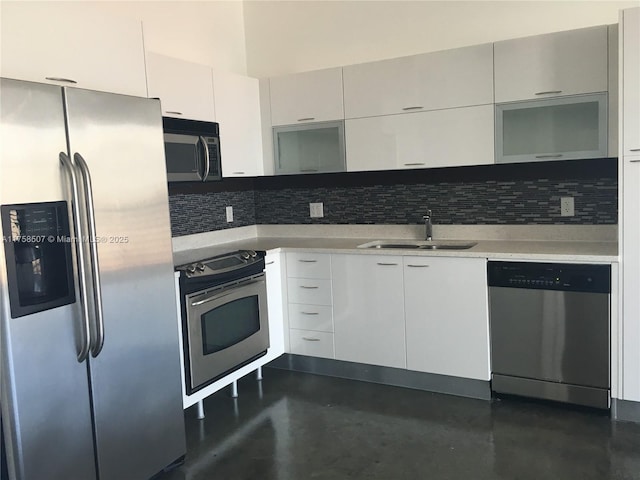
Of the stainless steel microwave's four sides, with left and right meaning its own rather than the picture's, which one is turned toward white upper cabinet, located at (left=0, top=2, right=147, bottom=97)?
right

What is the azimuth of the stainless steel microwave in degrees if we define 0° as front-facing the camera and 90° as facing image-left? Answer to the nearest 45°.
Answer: approximately 315°

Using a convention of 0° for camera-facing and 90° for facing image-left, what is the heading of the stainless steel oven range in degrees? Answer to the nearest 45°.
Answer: approximately 315°

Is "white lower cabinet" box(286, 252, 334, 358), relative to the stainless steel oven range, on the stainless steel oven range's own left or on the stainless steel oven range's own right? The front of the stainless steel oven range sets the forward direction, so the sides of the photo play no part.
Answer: on the stainless steel oven range's own left
